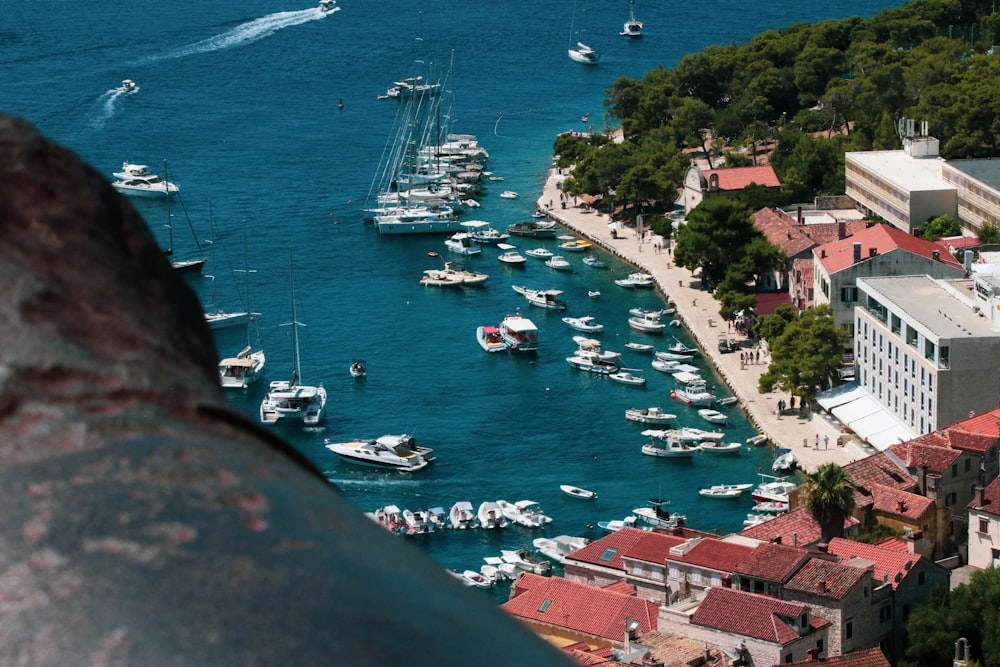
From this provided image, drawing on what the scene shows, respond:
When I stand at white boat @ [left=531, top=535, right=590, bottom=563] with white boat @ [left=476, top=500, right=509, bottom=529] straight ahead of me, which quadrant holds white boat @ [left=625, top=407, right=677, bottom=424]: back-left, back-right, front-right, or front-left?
front-right

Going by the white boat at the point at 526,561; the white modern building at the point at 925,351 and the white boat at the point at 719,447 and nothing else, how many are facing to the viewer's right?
1

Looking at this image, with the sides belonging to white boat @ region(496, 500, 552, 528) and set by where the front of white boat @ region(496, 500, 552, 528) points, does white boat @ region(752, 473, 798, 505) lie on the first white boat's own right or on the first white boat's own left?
on the first white boat's own right

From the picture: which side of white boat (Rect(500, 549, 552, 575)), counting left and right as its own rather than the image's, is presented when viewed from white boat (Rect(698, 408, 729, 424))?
right

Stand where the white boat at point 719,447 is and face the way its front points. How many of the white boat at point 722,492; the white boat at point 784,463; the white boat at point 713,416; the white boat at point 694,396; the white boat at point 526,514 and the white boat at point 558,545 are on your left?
2

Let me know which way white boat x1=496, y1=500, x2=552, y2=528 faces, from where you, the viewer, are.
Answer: facing away from the viewer and to the left of the viewer

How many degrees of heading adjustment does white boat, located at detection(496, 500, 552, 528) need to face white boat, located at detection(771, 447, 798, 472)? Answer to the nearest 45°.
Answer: approximately 135° to its right
